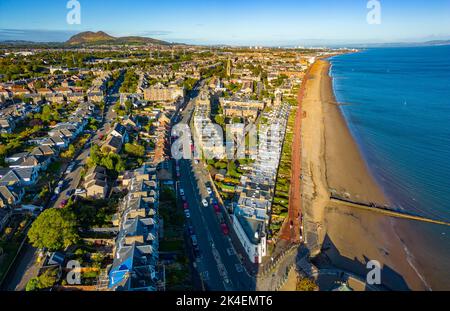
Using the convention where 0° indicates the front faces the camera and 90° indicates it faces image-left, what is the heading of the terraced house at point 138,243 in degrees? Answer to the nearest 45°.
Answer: approximately 270°

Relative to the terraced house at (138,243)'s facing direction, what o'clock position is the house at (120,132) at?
The house is roughly at 9 o'clock from the terraced house.

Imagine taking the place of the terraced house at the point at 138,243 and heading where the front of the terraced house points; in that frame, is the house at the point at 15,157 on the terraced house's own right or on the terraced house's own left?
on the terraced house's own left

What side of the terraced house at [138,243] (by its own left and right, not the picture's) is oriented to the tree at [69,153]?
left

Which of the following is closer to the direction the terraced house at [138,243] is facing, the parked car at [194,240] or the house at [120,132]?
the parked car

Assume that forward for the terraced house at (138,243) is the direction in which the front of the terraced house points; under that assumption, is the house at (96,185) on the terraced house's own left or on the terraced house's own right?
on the terraced house's own left

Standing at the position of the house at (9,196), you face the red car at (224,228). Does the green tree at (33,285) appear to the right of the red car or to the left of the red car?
right
